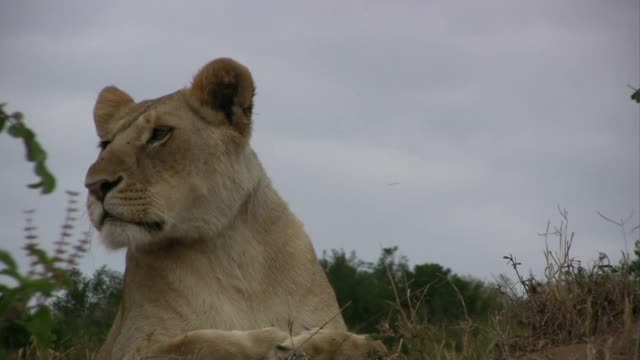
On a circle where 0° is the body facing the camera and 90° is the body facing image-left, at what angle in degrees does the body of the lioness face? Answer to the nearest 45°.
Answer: approximately 45°

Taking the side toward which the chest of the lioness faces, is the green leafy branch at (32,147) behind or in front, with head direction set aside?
in front
